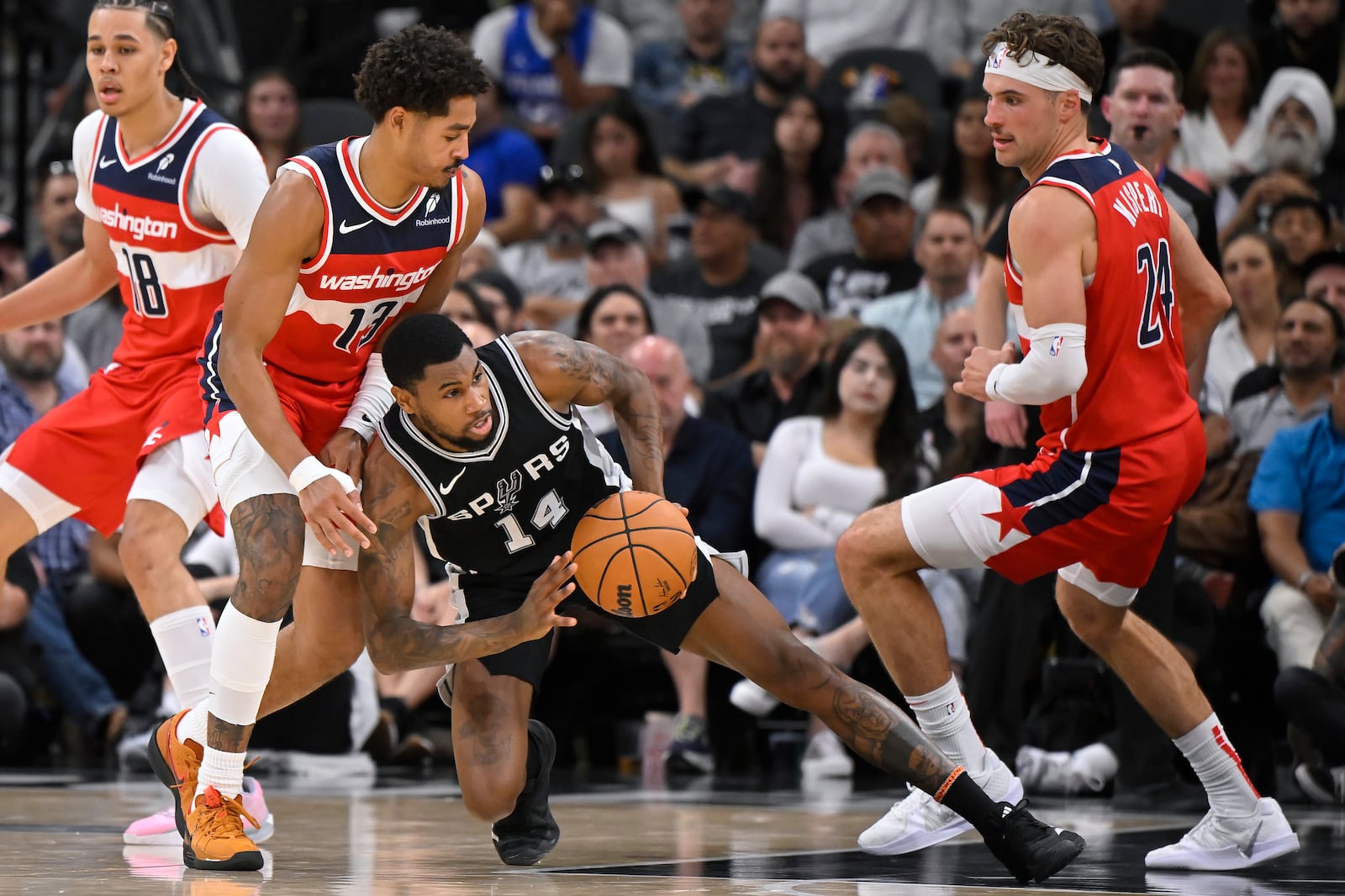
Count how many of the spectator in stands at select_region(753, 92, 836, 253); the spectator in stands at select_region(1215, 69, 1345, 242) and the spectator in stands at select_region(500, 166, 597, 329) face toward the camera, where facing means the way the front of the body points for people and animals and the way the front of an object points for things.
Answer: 3

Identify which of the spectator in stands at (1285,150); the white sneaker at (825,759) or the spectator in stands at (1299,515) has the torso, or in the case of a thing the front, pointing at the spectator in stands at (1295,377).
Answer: the spectator in stands at (1285,150)

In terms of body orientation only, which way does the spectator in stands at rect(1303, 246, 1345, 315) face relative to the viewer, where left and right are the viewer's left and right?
facing the viewer

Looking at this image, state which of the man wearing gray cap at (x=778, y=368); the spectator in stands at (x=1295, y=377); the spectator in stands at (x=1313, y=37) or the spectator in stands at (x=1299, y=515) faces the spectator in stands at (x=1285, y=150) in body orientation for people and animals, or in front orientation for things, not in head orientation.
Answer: the spectator in stands at (x=1313, y=37)

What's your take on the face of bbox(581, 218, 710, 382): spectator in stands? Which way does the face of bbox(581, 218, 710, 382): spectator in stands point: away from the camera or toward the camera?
toward the camera

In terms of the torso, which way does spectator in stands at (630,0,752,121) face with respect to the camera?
toward the camera

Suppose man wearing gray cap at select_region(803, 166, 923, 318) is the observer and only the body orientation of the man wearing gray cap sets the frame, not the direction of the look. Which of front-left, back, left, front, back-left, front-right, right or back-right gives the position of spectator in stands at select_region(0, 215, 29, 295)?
right

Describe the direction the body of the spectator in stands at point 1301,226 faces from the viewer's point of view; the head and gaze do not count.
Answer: toward the camera

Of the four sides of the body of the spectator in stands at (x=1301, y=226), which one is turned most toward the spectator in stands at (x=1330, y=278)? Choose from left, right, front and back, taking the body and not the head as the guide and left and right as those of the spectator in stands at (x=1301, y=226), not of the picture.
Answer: front

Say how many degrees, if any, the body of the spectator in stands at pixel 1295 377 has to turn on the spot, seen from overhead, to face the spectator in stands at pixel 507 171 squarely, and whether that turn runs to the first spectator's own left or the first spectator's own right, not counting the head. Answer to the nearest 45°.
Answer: approximately 135° to the first spectator's own right

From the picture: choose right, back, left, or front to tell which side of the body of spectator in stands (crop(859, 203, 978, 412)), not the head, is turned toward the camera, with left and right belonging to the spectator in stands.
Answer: front

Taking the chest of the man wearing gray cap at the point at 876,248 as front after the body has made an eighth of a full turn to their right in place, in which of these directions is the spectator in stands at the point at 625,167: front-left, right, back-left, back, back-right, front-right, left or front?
right

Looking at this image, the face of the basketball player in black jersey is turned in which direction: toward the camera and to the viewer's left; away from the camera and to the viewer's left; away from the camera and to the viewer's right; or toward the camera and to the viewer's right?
toward the camera and to the viewer's right

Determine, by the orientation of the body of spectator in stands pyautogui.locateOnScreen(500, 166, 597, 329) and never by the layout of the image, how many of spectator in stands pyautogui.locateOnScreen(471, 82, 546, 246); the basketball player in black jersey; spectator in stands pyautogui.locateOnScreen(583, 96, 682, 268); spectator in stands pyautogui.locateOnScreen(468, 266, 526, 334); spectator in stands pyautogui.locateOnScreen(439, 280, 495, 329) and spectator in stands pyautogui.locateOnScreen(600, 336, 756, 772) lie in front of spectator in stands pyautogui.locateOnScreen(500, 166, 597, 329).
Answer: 4
